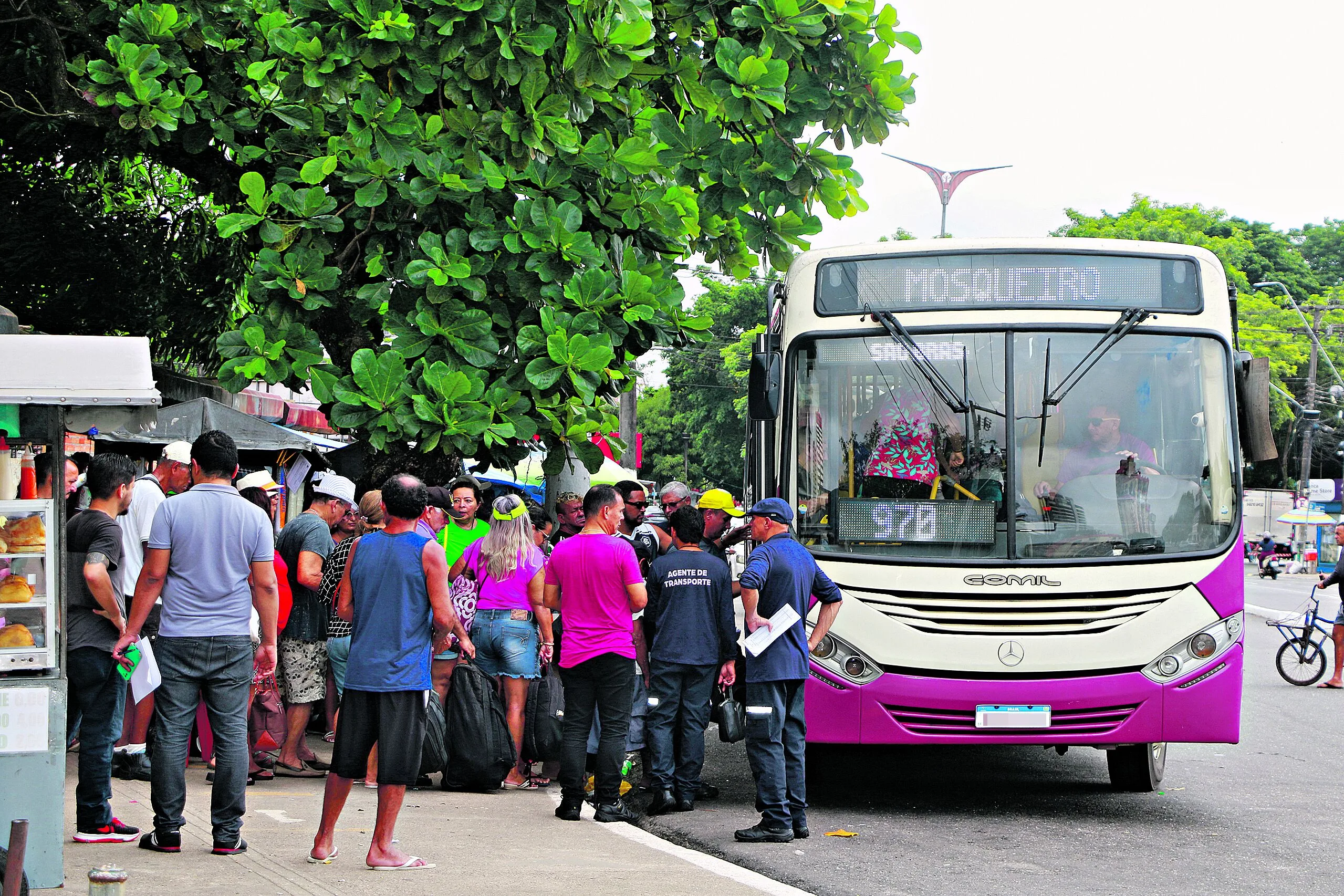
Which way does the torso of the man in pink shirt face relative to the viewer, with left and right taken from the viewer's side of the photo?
facing away from the viewer and to the right of the viewer

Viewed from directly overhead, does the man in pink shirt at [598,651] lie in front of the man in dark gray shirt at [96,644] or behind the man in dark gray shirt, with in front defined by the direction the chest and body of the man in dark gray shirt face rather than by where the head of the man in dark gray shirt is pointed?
in front

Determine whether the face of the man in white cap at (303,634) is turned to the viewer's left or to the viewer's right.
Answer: to the viewer's right

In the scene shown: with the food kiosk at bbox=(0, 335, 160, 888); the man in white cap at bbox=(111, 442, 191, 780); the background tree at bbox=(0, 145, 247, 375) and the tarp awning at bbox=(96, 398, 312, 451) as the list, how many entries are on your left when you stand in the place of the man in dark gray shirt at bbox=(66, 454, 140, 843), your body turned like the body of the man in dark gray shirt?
3

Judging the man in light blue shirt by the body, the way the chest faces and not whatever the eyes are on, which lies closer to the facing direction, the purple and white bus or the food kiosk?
the purple and white bus

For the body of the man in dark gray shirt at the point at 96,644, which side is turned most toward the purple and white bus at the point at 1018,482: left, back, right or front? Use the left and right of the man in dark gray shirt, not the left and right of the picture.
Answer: front

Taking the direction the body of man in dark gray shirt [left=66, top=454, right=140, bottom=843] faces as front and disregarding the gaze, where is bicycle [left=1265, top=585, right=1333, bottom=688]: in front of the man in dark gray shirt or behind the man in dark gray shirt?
in front

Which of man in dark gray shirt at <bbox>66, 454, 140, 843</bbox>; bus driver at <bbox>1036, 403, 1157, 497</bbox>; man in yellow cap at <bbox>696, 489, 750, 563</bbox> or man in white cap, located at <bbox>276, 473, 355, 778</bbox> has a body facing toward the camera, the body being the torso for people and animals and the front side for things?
the bus driver

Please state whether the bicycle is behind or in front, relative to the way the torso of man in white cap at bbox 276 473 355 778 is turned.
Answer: in front

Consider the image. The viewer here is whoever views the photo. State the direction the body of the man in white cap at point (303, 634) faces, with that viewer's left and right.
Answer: facing to the right of the viewer

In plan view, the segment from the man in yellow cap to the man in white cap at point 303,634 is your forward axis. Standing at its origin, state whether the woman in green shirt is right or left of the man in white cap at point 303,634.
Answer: right

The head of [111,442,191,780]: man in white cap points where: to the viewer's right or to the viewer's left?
to the viewer's right
